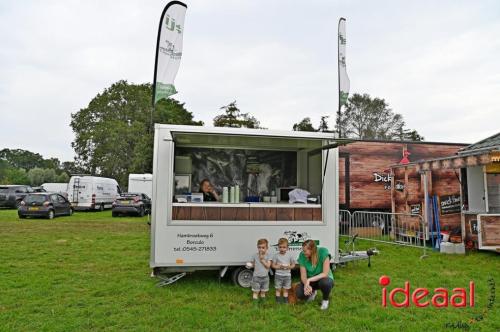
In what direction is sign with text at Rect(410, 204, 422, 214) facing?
toward the camera

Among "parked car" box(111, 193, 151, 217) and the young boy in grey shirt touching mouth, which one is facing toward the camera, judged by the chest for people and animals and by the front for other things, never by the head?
the young boy in grey shirt touching mouth

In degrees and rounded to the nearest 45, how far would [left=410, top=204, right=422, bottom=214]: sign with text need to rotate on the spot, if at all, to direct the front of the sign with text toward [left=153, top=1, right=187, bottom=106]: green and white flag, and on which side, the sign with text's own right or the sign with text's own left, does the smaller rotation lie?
approximately 45° to the sign with text's own right

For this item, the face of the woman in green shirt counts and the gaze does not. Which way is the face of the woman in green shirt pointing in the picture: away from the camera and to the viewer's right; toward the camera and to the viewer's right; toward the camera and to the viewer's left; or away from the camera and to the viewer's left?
toward the camera and to the viewer's left

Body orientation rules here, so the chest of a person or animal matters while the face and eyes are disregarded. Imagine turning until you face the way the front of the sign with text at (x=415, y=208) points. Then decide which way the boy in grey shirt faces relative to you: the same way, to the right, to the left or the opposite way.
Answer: the same way

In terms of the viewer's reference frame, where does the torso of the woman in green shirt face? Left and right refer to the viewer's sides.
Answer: facing the viewer and to the left of the viewer

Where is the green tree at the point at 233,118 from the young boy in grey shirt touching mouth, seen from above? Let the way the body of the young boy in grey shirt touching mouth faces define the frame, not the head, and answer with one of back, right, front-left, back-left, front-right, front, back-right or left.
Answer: back

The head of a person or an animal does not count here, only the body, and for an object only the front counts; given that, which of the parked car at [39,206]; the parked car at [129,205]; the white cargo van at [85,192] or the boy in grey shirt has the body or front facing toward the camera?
the boy in grey shirt

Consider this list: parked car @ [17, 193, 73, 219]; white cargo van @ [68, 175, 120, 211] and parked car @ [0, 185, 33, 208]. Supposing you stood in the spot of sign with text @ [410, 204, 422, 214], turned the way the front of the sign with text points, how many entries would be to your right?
3

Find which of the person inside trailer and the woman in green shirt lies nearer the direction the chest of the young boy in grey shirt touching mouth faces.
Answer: the woman in green shirt

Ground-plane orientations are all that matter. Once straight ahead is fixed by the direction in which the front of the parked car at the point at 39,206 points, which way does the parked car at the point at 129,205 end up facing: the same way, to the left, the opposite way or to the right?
the same way
